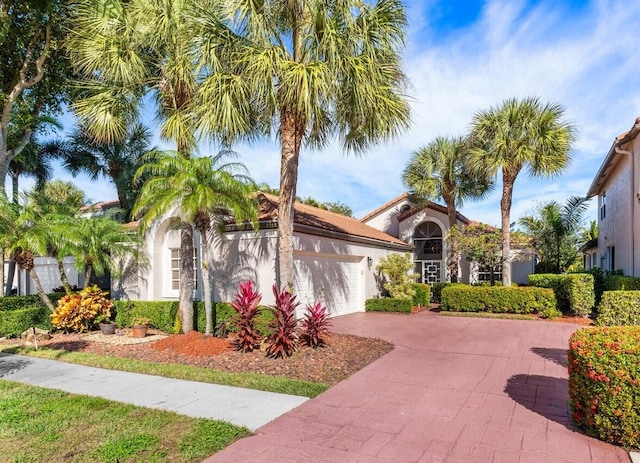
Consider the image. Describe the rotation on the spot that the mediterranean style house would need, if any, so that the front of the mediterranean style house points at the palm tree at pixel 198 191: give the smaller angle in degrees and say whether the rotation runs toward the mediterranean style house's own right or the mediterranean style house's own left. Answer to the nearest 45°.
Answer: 0° — it already faces it

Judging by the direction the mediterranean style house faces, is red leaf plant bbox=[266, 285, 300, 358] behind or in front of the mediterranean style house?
in front

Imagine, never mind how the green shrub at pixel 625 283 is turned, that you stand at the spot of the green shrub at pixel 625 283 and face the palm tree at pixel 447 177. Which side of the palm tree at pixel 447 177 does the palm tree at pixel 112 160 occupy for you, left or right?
left

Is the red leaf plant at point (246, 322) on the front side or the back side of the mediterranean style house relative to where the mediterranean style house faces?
on the front side

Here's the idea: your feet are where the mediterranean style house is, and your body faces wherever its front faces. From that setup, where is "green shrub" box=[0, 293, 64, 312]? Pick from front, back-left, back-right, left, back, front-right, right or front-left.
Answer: right

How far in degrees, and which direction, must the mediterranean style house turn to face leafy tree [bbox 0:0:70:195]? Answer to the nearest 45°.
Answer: approximately 90° to its right

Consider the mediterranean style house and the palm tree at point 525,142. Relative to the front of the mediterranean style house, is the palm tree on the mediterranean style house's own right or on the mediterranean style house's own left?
on the mediterranean style house's own left

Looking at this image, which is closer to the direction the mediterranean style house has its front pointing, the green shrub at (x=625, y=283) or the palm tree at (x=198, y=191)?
the palm tree

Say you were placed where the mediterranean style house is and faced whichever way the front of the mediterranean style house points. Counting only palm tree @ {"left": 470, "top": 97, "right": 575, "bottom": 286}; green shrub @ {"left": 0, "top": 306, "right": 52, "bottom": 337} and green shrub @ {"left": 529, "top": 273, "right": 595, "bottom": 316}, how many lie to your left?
2

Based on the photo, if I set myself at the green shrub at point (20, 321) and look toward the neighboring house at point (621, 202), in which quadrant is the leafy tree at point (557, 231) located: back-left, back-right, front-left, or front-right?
front-left

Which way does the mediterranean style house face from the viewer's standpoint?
toward the camera
